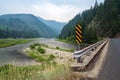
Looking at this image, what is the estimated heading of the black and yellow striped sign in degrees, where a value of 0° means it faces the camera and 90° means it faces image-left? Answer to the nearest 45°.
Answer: approximately 0°
